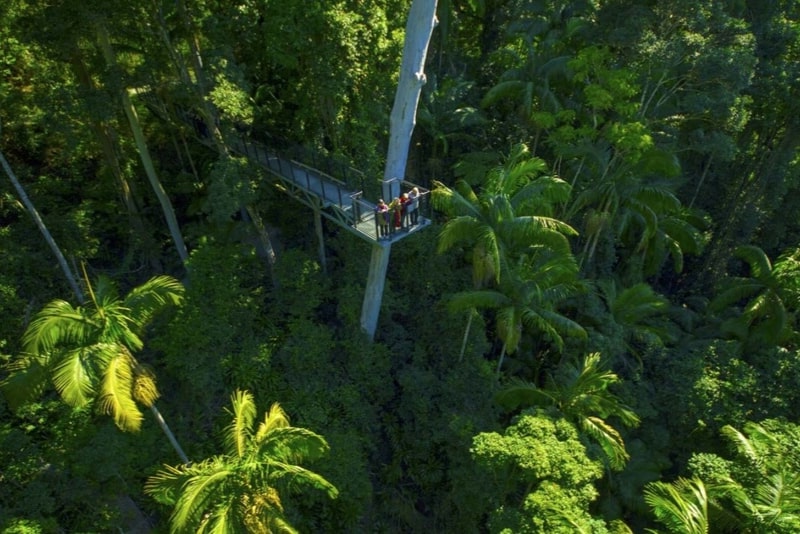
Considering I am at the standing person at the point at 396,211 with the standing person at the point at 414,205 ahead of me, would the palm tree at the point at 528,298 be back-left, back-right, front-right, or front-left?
front-right

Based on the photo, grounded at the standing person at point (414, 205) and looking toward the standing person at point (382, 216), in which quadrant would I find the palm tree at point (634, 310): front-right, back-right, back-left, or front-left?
back-left

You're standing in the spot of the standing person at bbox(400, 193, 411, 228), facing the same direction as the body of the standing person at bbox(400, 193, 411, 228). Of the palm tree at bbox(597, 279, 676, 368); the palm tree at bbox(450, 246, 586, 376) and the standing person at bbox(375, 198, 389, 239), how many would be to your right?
1

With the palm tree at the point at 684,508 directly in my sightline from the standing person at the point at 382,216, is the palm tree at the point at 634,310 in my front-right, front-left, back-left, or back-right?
front-left

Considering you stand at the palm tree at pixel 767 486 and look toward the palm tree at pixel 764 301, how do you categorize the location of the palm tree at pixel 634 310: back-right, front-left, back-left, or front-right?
front-left

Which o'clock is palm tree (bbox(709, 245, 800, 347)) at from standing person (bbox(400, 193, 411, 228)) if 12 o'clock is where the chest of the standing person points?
The palm tree is roughly at 10 o'clock from the standing person.

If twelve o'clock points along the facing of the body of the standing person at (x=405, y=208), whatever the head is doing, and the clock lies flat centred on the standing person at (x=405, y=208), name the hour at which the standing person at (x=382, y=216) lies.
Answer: the standing person at (x=382, y=216) is roughly at 3 o'clock from the standing person at (x=405, y=208).

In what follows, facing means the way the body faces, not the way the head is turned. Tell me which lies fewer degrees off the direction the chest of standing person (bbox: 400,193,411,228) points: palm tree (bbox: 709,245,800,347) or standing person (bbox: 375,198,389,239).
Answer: the palm tree

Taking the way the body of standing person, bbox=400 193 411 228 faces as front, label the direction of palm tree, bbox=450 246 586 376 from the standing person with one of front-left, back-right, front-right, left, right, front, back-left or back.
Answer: front-left

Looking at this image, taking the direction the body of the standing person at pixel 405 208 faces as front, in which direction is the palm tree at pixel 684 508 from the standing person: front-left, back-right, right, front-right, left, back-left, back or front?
front

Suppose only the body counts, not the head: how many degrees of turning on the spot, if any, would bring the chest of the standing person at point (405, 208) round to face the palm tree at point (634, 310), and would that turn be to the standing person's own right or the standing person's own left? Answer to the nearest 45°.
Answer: approximately 45° to the standing person's own left

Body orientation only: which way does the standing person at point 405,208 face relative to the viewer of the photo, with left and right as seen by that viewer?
facing the viewer and to the right of the viewer
